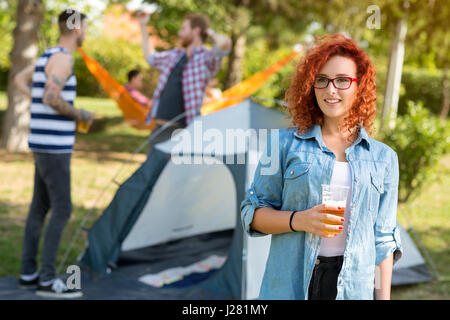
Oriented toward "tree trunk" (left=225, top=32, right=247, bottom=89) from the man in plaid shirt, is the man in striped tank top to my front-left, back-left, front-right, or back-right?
back-left

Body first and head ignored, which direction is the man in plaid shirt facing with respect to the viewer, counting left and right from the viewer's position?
facing the viewer and to the left of the viewer

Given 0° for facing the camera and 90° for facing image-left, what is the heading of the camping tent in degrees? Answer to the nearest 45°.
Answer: approximately 45°

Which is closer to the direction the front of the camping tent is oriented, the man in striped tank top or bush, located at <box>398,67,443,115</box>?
the man in striped tank top

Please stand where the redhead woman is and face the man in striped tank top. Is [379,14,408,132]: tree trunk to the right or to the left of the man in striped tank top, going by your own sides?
right

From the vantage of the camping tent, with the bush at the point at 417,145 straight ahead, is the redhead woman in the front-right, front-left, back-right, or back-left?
back-right

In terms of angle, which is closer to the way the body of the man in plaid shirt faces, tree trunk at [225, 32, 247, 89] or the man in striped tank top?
the man in striped tank top

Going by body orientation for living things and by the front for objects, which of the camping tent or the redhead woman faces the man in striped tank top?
the camping tent

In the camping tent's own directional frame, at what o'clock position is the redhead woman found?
The redhead woman is roughly at 10 o'clock from the camping tent.

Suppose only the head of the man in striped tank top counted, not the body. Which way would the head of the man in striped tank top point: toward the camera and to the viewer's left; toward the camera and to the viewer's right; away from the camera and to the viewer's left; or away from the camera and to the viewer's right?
away from the camera and to the viewer's right

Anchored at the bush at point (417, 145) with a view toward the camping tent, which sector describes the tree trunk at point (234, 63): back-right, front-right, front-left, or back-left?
back-right
